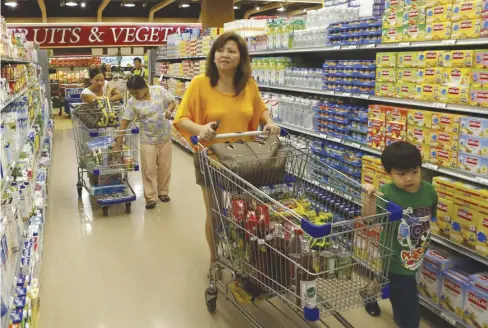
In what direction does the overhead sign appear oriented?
toward the camera

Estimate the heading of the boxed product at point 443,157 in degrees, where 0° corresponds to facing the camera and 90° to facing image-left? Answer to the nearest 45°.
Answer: approximately 45°

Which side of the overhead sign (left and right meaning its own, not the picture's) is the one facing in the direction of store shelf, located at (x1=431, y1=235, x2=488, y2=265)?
front

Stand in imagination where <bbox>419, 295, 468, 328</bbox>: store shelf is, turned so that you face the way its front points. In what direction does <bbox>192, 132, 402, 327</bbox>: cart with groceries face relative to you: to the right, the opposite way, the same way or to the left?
to the left

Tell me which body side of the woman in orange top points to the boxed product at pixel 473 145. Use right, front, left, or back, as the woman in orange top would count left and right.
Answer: left

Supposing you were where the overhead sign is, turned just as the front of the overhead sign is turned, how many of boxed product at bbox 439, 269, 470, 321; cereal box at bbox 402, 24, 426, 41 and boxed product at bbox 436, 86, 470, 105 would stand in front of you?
3

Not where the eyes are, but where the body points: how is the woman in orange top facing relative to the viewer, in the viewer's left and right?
facing the viewer

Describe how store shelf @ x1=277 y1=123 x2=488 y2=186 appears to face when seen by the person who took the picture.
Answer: facing the viewer and to the left of the viewer

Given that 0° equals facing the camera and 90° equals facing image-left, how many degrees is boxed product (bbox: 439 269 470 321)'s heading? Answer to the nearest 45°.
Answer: approximately 45°

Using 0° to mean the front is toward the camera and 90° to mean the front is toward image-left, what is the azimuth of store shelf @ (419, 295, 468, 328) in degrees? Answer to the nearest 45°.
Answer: approximately 45°

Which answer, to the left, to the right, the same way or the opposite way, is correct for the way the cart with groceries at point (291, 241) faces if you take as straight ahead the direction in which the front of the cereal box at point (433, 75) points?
to the left

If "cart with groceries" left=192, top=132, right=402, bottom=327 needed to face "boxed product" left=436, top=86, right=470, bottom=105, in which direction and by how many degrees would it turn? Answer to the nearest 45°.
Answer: approximately 90° to its left
